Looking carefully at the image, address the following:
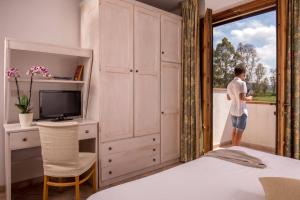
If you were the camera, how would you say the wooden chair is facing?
facing away from the viewer and to the right of the viewer

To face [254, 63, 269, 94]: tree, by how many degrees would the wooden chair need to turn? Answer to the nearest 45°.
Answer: approximately 45° to its right
